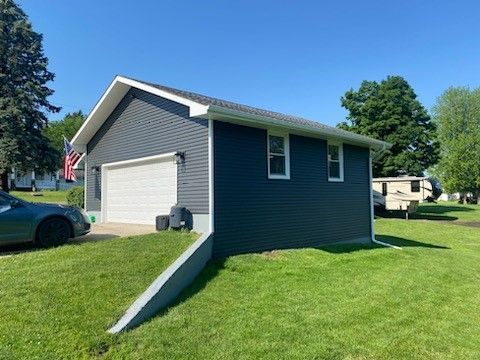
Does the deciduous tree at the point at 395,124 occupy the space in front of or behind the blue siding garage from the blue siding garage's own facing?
behind

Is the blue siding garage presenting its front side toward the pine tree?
no

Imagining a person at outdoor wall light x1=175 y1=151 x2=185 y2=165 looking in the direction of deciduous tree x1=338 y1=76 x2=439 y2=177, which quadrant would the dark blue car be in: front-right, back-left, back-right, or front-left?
back-left

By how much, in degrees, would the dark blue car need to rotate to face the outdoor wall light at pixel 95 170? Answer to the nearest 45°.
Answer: approximately 90° to its left

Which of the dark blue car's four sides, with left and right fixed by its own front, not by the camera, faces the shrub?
left

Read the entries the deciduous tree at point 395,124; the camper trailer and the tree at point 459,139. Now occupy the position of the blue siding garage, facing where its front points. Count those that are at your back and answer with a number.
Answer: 3

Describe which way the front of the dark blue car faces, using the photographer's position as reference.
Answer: facing to the right of the viewer

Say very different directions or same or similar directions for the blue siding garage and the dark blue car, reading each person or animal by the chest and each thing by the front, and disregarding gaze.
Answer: very different directions

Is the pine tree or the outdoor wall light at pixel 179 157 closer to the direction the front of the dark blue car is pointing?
the outdoor wall light

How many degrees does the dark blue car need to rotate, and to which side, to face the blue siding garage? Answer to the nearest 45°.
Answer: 0° — it already faces it

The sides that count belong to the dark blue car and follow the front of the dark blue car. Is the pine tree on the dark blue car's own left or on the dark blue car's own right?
on the dark blue car's own left

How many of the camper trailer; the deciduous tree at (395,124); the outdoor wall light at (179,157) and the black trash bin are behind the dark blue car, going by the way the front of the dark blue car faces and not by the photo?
0

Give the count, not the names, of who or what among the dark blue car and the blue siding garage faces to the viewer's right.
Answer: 1

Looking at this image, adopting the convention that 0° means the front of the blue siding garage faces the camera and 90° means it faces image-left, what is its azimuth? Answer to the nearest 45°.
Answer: approximately 45°

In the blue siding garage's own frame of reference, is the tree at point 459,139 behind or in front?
behind

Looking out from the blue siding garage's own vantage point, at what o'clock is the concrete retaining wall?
The concrete retaining wall is roughly at 11 o'clock from the blue siding garage.

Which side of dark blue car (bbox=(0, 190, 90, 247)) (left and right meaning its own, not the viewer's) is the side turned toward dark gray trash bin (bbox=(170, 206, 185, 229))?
front

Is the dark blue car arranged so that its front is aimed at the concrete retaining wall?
no

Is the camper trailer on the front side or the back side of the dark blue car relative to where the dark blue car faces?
on the front side
